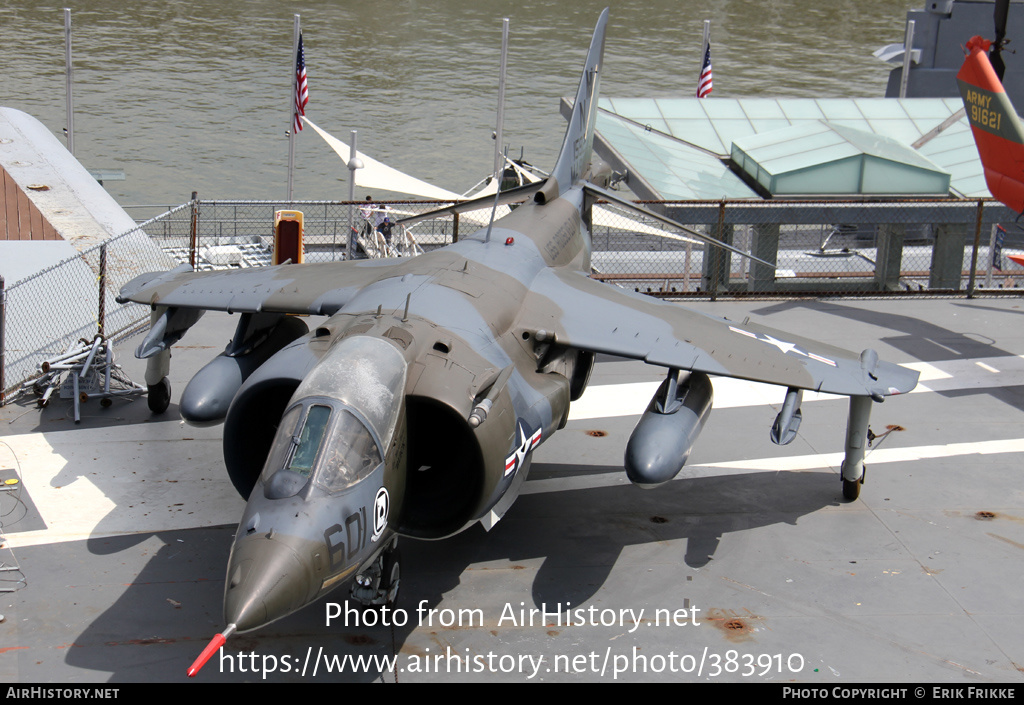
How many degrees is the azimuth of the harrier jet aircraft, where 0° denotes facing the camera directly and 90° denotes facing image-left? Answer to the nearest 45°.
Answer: approximately 0°

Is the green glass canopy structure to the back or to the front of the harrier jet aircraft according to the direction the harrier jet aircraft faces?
to the back

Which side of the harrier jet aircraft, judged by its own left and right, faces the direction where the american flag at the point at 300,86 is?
back

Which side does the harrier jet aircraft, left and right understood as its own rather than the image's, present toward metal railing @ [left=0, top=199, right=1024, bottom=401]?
back
